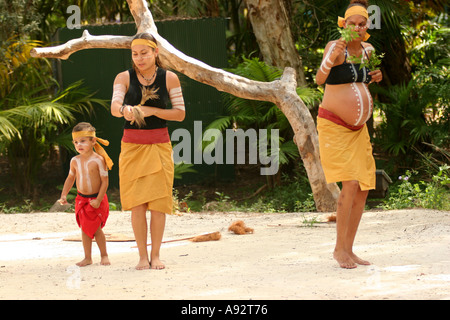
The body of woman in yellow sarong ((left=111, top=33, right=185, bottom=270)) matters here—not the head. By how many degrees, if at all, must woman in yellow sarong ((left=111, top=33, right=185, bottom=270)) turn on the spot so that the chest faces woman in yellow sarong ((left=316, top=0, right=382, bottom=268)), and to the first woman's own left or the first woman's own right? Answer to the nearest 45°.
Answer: approximately 90° to the first woman's own left

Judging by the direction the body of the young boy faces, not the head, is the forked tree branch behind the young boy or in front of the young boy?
behind

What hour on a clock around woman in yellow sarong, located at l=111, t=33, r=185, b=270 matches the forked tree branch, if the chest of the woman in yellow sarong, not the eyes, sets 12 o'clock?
The forked tree branch is roughly at 7 o'clock from the woman in yellow sarong.

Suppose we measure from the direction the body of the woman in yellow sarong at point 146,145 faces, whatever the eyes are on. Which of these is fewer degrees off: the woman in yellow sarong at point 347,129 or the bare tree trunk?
the woman in yellow sarong

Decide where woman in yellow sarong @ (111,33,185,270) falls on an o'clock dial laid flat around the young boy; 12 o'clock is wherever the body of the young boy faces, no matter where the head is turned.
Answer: The woman in yellow sarong is roughly at 9 o'clock from the young boy.

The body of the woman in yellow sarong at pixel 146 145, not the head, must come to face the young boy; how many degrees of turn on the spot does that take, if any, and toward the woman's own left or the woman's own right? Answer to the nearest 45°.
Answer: approximately 135° to the woman's own right

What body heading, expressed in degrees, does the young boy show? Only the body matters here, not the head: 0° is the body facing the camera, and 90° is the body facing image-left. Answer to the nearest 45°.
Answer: approximately 45°

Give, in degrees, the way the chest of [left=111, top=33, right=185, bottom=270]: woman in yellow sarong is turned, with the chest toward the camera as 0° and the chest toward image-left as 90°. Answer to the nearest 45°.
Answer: approximately 0°
